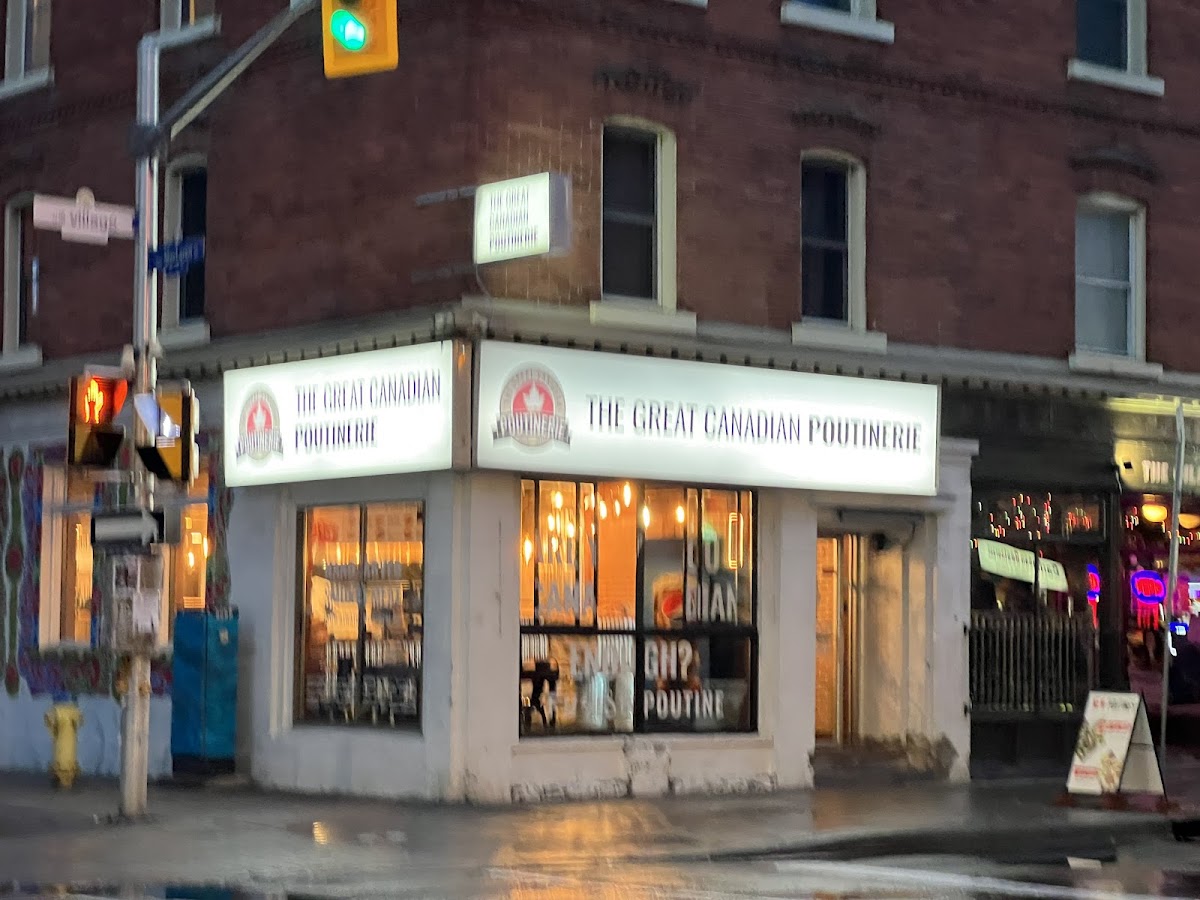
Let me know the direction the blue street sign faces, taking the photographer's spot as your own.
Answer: facing the viewer and to the left of the viewer

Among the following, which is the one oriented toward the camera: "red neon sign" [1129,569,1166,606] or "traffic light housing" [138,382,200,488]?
the red neon sign

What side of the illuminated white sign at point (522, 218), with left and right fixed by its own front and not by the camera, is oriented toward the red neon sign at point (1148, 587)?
back

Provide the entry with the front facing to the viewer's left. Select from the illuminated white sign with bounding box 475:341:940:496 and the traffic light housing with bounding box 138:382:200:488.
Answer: the traffic light housing

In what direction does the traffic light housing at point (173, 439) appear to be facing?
to the viewer's left

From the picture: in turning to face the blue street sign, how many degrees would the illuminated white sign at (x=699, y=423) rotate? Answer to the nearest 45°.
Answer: approximately 90° to its right

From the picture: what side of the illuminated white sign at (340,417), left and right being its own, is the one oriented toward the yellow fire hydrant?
right

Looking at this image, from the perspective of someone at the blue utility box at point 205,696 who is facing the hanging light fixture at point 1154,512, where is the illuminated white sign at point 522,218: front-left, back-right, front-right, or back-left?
front-right

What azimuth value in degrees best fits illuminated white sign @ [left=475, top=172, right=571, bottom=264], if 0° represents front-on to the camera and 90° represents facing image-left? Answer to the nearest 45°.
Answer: approximately 45°

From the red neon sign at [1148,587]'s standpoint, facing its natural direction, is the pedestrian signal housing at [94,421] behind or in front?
in front

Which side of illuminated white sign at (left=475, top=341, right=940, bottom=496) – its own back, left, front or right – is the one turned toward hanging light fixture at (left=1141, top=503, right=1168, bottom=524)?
left
